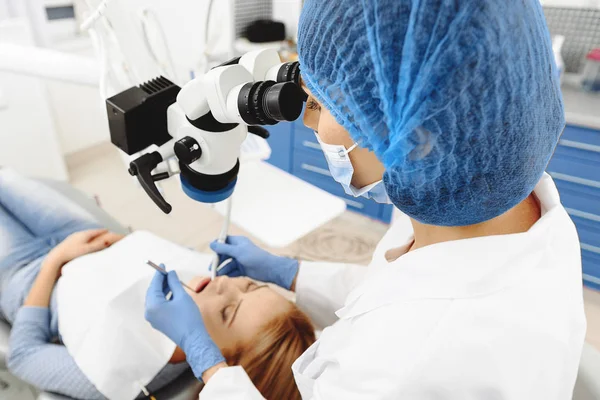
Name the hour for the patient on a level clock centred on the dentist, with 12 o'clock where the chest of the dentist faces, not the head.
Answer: The patient is roughly at 11 o'clock from the dentist.

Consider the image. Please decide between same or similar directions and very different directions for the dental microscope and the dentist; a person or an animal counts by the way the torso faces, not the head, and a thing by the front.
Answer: very different directions

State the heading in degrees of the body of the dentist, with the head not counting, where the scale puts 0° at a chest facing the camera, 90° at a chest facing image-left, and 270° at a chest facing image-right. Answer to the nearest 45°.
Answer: approximately 135°
